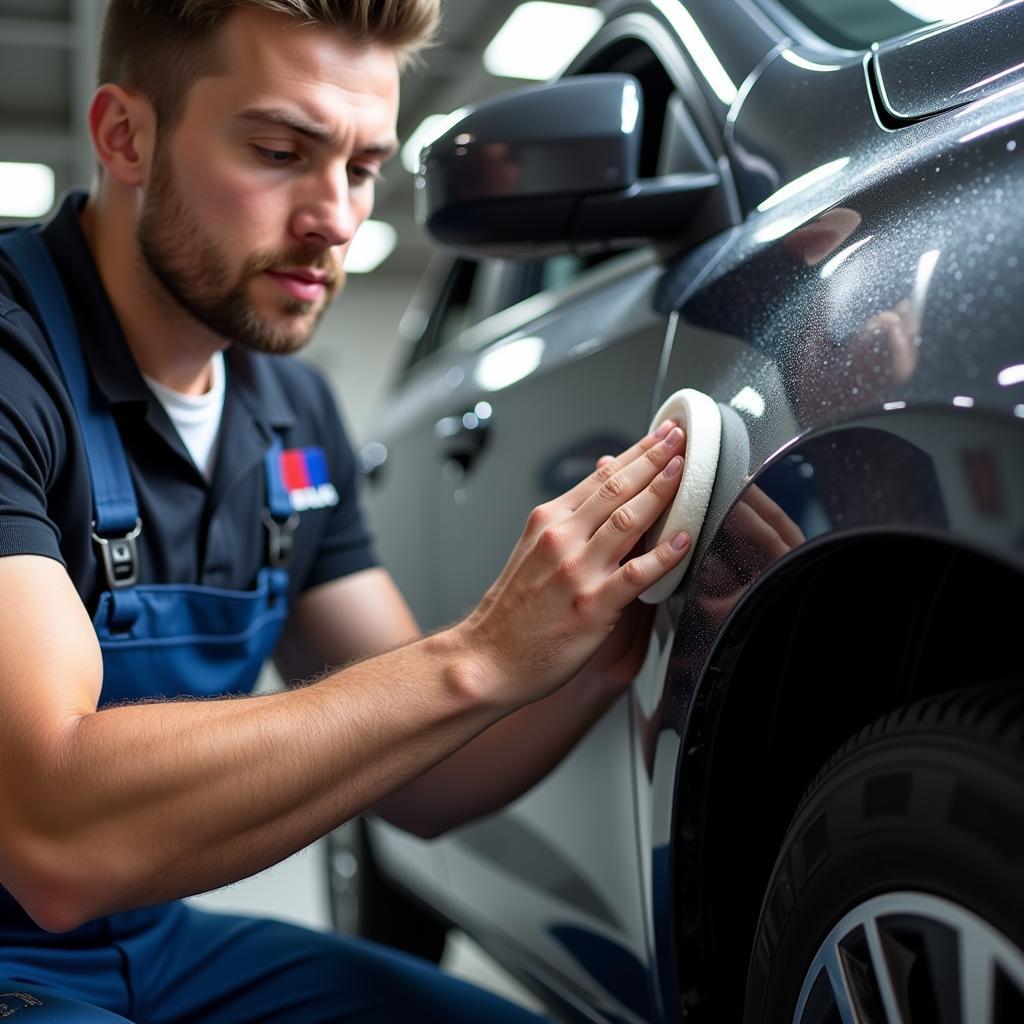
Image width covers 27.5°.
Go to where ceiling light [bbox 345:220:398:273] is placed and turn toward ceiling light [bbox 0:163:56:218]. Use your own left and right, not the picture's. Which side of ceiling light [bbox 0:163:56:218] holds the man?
left

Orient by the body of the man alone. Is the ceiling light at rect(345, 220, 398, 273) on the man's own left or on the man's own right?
on the man's own left

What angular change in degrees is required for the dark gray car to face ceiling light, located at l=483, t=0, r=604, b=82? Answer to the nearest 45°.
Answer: approximately 135° to its left

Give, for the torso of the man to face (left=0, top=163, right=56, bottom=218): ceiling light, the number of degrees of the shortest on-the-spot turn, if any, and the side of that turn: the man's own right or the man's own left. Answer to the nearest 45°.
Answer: approximately 135° to the man's own left

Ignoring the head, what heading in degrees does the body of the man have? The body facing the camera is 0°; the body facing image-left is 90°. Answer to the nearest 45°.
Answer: approximately 315°

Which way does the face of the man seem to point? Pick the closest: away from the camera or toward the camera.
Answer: toward the camera

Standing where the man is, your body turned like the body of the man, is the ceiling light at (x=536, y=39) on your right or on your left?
on your left

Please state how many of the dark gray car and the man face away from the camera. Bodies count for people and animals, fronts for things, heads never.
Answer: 0

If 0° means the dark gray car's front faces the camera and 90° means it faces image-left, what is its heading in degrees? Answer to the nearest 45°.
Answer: approximately 315°
